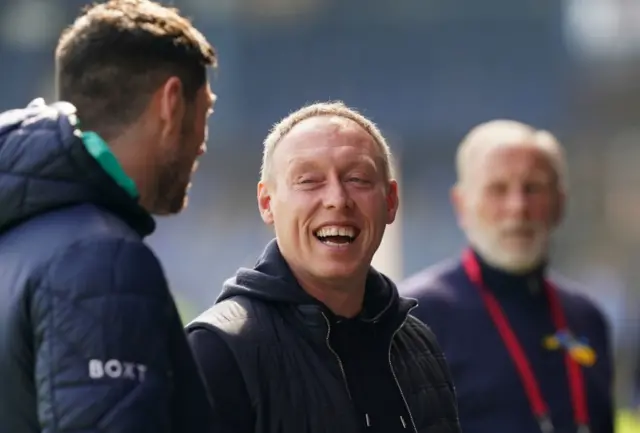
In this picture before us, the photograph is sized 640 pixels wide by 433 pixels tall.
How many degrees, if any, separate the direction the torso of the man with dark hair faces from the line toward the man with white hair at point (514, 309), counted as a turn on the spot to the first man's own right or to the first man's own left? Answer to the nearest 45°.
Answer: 0° — they already face them

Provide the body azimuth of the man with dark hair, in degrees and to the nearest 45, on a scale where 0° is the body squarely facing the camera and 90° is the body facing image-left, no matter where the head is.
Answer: approximately 225°

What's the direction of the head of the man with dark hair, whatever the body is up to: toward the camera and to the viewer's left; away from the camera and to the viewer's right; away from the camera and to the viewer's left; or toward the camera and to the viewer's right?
away from the camera and to the viewer's right

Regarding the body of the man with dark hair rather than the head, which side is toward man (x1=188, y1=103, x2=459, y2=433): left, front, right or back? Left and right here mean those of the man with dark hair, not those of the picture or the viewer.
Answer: front
